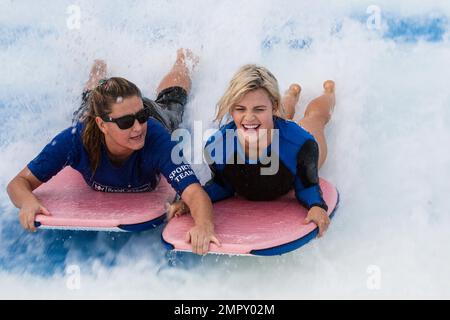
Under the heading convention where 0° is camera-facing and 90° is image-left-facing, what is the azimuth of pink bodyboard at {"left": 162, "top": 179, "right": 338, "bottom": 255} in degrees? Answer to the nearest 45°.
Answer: approximately 0°

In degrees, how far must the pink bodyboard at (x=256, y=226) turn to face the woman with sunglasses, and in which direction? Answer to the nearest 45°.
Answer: approximately 90° to its right
